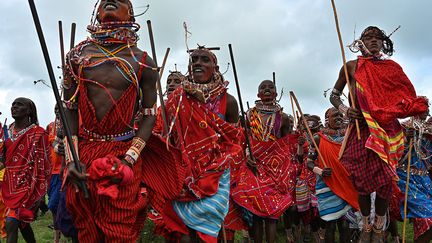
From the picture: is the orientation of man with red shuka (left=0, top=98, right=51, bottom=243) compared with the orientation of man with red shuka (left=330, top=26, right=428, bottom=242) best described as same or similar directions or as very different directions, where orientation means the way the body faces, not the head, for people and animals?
same or similar directions

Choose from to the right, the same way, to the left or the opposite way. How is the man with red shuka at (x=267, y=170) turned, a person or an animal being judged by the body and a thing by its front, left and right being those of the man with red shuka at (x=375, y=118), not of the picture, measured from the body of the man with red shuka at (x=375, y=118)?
the same way

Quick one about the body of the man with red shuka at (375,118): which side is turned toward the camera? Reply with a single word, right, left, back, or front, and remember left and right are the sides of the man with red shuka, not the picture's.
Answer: front

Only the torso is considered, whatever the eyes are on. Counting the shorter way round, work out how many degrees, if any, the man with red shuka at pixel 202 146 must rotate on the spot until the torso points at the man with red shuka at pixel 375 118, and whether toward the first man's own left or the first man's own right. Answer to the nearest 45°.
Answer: approximately 90° to the first man's own left

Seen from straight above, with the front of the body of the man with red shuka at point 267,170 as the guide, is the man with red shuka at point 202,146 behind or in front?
in front

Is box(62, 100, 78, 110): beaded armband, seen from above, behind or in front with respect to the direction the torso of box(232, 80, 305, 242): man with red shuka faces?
in front

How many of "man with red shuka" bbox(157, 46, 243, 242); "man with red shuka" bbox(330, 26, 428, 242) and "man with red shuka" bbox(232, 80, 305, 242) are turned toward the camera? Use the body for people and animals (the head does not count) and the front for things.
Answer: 3

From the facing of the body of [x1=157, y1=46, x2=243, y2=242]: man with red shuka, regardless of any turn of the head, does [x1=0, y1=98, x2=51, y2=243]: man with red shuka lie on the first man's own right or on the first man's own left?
on the first man's own right

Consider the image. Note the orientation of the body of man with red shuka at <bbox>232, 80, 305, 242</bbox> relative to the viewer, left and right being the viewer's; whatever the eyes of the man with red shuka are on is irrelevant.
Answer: facing the viewer

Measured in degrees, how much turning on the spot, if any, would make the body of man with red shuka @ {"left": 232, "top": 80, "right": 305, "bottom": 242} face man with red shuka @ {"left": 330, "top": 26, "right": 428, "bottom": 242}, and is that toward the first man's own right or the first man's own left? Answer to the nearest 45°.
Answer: approximately 45° to the first man's own left

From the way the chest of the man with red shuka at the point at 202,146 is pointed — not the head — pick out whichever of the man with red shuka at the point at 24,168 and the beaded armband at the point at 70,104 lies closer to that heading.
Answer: the beaded armband

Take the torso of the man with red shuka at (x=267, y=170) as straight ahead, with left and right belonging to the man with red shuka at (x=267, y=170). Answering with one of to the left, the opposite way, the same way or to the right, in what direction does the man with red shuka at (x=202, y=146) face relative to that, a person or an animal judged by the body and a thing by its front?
the same way

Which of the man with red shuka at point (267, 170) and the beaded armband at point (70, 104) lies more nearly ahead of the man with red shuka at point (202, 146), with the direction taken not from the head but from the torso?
the beaded armband

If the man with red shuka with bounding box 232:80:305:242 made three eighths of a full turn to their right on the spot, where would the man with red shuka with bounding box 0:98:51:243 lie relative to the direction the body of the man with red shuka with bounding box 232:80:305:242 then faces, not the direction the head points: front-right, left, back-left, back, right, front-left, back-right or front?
front-left

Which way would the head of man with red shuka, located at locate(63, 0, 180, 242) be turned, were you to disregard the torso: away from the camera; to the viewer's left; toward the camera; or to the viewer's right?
toward the camera

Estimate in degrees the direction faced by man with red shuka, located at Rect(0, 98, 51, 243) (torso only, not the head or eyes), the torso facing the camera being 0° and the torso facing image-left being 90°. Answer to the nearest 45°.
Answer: approximately 45°

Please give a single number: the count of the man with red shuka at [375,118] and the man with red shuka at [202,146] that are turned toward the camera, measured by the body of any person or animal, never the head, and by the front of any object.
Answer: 2

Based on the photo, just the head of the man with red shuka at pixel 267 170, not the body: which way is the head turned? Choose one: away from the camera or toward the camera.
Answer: toward the camera

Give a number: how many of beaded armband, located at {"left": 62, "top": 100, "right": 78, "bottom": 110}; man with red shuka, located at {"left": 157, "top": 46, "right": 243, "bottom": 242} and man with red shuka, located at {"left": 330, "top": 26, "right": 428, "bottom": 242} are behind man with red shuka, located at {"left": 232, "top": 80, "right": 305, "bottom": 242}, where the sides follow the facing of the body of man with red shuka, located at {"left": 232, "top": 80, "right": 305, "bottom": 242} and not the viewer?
0

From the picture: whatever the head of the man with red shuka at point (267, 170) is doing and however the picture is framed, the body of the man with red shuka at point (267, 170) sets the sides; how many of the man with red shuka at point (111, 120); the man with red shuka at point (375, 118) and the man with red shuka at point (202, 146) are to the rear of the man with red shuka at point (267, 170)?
0

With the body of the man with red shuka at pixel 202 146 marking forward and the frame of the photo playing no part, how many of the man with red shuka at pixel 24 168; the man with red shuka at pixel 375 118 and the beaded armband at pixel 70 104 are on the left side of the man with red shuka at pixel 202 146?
1

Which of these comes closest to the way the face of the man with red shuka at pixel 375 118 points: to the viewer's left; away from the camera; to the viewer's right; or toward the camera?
toward the camera
